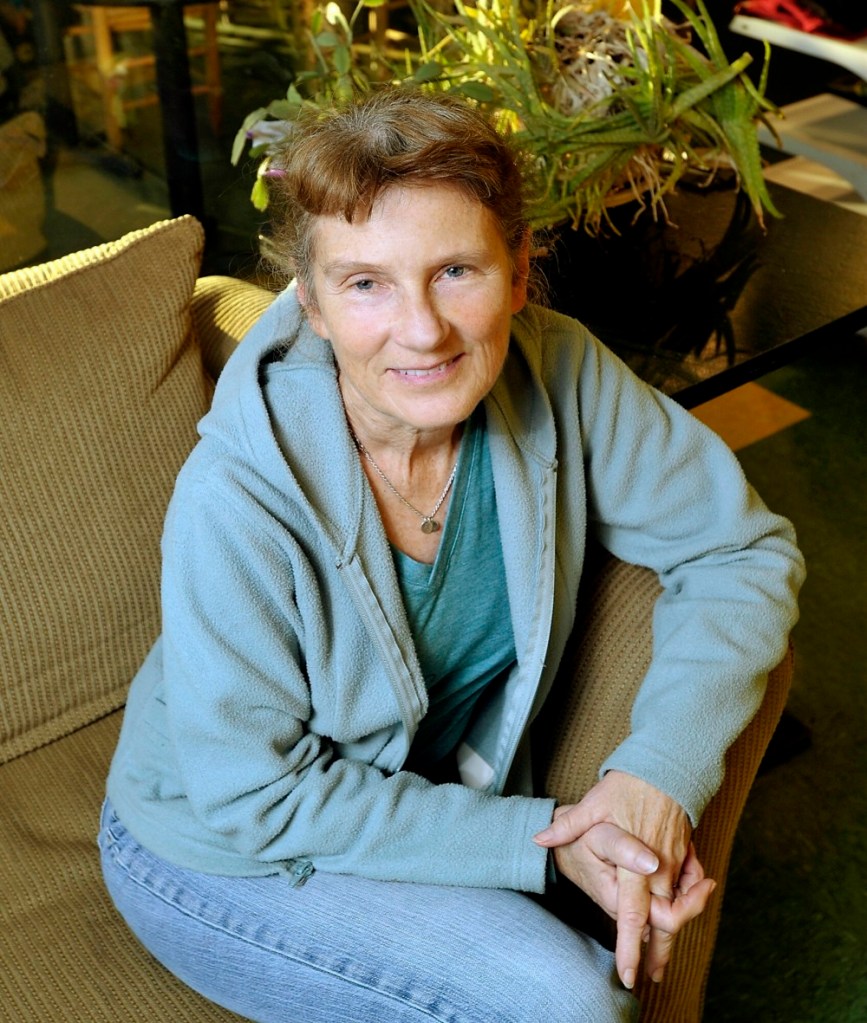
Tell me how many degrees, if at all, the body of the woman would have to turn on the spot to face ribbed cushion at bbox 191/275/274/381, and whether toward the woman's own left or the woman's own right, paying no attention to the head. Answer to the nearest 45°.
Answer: approximately 180°

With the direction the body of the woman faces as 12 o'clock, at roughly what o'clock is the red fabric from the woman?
The red fabric is roughly at 8 o'clock from the woman.

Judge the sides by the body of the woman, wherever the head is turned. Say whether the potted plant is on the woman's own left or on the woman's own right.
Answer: on the woman's own left

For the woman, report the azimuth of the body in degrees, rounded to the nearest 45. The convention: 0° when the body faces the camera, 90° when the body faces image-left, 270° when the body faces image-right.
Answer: approximately 315°
